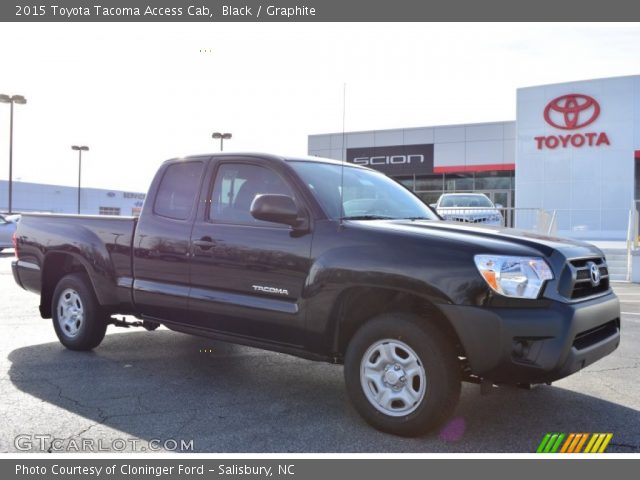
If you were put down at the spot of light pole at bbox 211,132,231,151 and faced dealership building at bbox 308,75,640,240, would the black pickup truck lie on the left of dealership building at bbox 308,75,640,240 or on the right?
right

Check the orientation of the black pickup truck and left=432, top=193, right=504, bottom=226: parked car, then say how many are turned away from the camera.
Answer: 0

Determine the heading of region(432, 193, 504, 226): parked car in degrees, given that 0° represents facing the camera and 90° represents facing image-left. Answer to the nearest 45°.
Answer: approximately 0°

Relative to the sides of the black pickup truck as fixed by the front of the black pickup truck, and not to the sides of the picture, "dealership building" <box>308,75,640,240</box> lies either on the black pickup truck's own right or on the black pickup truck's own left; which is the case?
on the black pickup truck's own left

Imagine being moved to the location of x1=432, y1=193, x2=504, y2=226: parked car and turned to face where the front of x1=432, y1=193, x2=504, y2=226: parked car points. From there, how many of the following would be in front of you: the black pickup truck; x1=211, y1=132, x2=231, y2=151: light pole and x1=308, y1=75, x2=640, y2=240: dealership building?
1

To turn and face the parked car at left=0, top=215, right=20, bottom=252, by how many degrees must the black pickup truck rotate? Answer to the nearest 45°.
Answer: approximately 180°

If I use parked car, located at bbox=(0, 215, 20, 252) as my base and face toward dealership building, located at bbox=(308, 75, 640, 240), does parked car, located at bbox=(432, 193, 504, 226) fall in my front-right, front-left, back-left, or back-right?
front-right

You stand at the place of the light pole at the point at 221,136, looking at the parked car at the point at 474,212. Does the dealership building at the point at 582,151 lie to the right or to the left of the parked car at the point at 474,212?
left

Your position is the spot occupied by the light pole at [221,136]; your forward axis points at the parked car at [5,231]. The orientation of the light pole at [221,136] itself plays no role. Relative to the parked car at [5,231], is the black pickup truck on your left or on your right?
left

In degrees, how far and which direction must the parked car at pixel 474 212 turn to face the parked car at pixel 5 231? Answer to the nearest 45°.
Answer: approximately 90° to its right

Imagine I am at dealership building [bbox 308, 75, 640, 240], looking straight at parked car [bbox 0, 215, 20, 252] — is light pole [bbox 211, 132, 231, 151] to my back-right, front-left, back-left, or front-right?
front-right

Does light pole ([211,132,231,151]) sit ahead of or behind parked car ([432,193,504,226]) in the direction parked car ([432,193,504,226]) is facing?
behind

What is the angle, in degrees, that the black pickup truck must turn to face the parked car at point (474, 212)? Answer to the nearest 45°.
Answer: approximately 135° to its left

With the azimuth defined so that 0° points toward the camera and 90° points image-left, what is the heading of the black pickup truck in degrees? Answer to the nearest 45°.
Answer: approximately 315°

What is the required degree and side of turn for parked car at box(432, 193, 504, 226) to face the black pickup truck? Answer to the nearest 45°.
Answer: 0° — it already faces it
